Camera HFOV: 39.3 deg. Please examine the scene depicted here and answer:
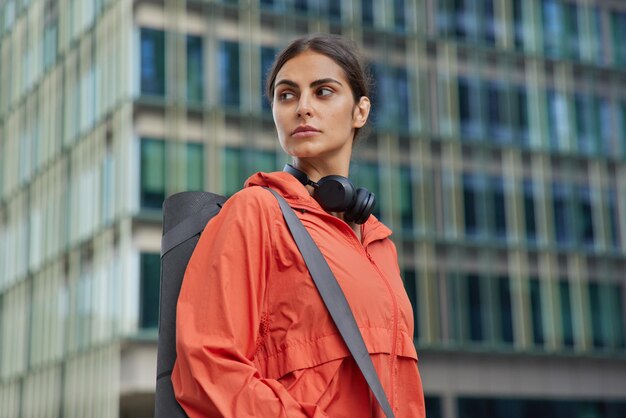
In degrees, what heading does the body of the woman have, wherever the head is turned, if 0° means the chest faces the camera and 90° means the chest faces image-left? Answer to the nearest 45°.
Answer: approximately 315°
